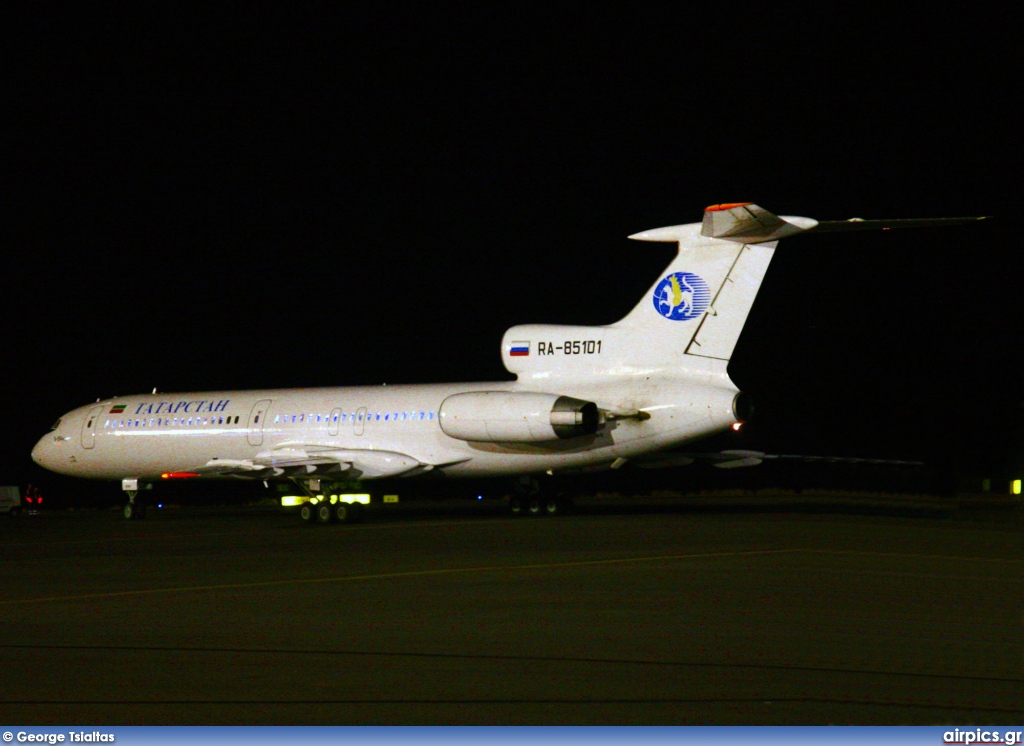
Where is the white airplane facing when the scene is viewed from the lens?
facing away from the viewer and to the left of the viewer
